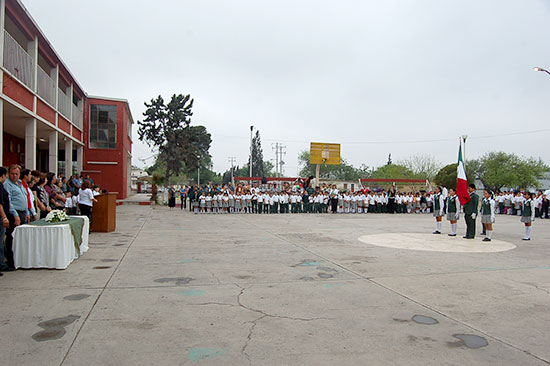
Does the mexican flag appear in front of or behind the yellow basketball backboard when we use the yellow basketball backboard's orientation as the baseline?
in front

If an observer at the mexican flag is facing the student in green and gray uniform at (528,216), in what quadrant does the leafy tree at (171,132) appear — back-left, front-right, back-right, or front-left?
back-left

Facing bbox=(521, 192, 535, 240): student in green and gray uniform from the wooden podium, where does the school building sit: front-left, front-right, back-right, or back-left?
back-left

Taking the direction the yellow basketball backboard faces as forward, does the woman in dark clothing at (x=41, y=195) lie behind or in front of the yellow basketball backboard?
in front

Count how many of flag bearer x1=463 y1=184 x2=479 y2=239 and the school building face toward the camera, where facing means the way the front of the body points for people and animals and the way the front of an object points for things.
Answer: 0

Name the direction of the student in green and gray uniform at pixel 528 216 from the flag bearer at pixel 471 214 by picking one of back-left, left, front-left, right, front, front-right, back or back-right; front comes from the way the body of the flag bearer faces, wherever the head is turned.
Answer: back-right

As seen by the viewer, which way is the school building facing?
to the viewer's right

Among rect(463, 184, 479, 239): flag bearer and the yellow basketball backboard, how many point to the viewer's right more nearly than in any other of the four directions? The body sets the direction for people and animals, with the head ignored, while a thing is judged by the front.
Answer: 0

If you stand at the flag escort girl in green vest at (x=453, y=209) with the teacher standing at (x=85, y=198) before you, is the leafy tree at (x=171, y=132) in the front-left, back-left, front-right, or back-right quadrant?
front-right

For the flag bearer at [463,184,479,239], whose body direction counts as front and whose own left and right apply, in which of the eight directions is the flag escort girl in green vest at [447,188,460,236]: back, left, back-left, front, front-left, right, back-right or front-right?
front-right

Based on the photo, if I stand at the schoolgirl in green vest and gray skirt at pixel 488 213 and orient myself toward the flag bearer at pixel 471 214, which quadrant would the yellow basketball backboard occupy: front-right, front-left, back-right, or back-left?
front-right

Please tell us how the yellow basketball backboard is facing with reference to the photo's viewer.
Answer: facing the viewer

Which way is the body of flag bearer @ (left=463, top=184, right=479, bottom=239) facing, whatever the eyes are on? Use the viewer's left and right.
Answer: facing to the left of the viewer

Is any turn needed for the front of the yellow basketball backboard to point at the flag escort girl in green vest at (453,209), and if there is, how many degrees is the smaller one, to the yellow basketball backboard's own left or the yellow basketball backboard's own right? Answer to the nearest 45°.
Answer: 0° — it already faces them
